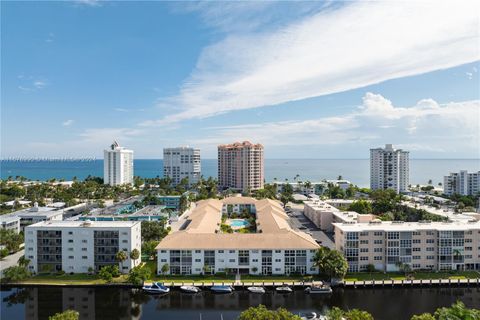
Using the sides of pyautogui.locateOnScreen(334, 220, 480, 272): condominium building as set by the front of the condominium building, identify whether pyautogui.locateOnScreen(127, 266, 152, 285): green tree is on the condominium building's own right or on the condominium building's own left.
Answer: on the condominium building's own right

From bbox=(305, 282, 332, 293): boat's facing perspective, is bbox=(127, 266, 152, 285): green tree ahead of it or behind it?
ahead

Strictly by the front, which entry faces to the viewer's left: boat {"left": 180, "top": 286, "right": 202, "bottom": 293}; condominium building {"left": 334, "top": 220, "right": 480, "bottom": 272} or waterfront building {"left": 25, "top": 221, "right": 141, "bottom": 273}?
the boat

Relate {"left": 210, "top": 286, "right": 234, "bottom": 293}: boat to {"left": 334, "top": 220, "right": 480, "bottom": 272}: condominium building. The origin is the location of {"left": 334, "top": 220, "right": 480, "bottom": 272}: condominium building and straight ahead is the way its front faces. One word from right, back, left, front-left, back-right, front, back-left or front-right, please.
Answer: front-right

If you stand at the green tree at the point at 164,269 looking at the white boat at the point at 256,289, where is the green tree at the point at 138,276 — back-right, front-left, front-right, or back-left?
back-right

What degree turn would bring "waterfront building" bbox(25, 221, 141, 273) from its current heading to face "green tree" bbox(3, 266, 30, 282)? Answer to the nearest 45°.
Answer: approximately 90° to its right

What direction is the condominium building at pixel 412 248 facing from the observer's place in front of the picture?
facing the viewer

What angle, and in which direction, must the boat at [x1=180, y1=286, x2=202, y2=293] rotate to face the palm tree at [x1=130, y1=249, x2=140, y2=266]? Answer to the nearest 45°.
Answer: approximately 45° to its right

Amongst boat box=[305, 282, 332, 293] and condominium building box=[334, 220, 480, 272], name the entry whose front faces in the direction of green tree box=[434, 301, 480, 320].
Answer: the condominium building

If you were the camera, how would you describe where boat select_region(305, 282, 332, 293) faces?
facing to the left of the viewer

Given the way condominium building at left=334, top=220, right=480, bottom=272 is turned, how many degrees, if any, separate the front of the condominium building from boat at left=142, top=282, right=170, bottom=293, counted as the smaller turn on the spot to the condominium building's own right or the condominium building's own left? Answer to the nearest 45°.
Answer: approximately 45° to the condominium building's own right

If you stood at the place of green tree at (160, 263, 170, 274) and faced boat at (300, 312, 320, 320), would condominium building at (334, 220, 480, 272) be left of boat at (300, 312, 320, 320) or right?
left

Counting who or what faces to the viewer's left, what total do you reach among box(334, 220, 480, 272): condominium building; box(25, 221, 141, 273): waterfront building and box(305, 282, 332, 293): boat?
1

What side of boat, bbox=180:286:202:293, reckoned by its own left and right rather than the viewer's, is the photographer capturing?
left

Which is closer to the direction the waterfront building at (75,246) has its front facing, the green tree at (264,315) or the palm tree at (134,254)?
the green tree
